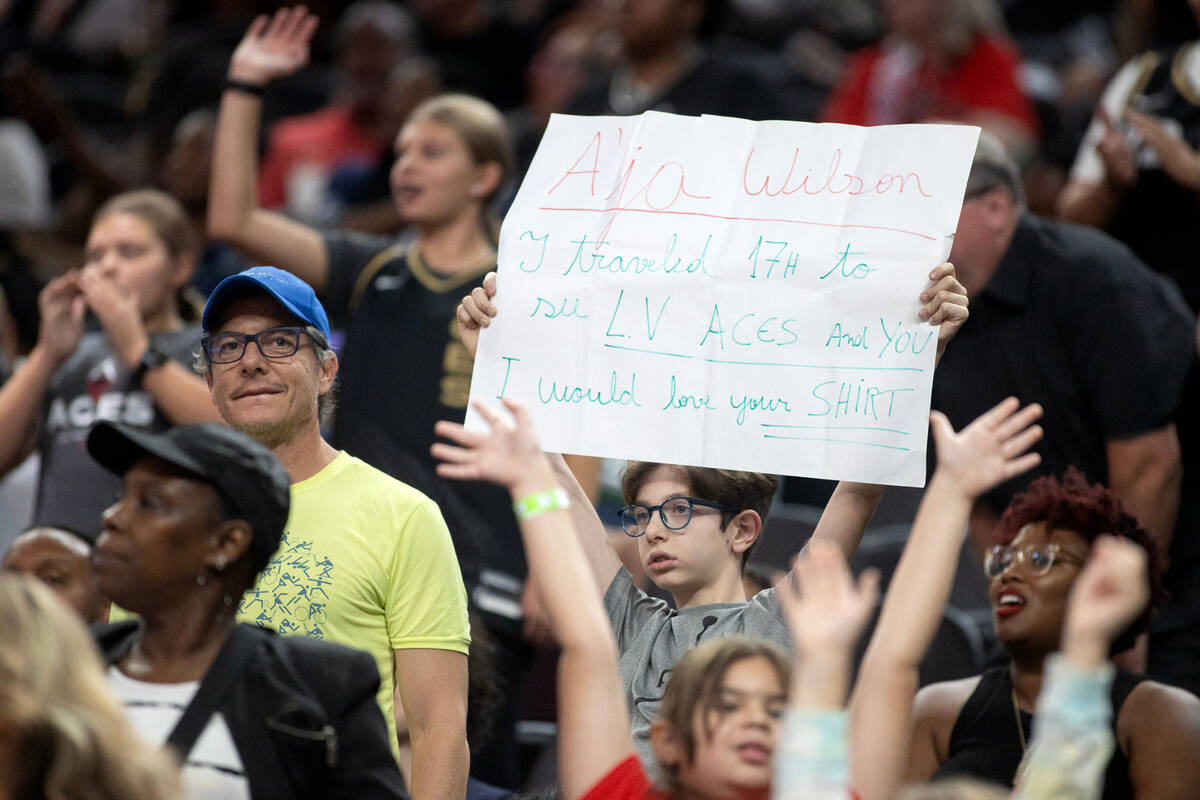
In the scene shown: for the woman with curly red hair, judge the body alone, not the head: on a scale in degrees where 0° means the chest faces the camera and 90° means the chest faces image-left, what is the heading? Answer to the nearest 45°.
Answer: approximately 45°

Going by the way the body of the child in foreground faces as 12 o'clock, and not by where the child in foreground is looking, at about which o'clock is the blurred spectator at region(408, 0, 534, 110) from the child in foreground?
The blurred spectator is roughly at 7 o'clock from the child in foreground.

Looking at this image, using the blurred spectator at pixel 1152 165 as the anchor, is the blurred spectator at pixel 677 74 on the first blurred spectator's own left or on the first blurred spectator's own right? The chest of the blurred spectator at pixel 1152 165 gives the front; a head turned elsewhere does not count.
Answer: on the first blurred spectator's own right

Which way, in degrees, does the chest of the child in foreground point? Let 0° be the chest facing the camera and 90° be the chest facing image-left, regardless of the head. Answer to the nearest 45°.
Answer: approximately 315°

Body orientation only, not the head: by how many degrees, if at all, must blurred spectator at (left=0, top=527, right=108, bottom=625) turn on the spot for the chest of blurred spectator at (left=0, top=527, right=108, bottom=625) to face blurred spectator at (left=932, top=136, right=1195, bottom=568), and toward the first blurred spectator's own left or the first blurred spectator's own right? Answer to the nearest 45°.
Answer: approximately 135° to the first blurred spectator's own left
